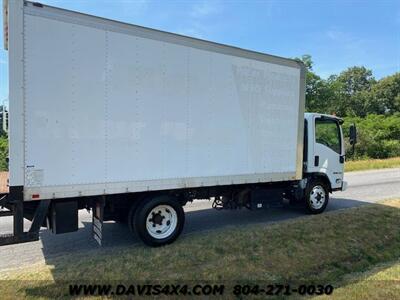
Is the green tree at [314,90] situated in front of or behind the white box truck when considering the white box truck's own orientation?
in front

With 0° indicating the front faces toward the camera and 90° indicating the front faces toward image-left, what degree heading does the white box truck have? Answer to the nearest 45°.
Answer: approximately 225°
